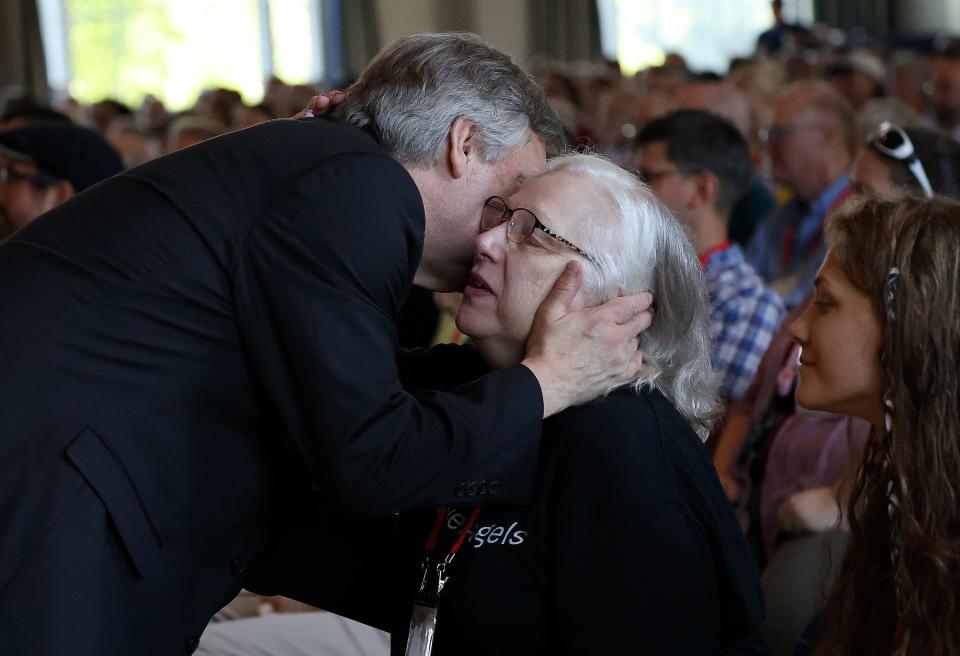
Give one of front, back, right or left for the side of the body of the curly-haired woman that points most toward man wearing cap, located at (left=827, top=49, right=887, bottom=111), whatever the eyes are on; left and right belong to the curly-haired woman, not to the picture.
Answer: right

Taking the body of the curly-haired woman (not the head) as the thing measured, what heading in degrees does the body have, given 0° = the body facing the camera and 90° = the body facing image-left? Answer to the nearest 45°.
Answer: approximately 90°

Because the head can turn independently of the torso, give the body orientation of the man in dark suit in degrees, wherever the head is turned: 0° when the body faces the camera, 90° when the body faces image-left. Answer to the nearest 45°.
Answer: approximately 270°

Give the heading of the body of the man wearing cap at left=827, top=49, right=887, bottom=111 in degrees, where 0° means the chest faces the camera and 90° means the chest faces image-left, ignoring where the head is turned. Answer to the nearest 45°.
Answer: approximately 45°
